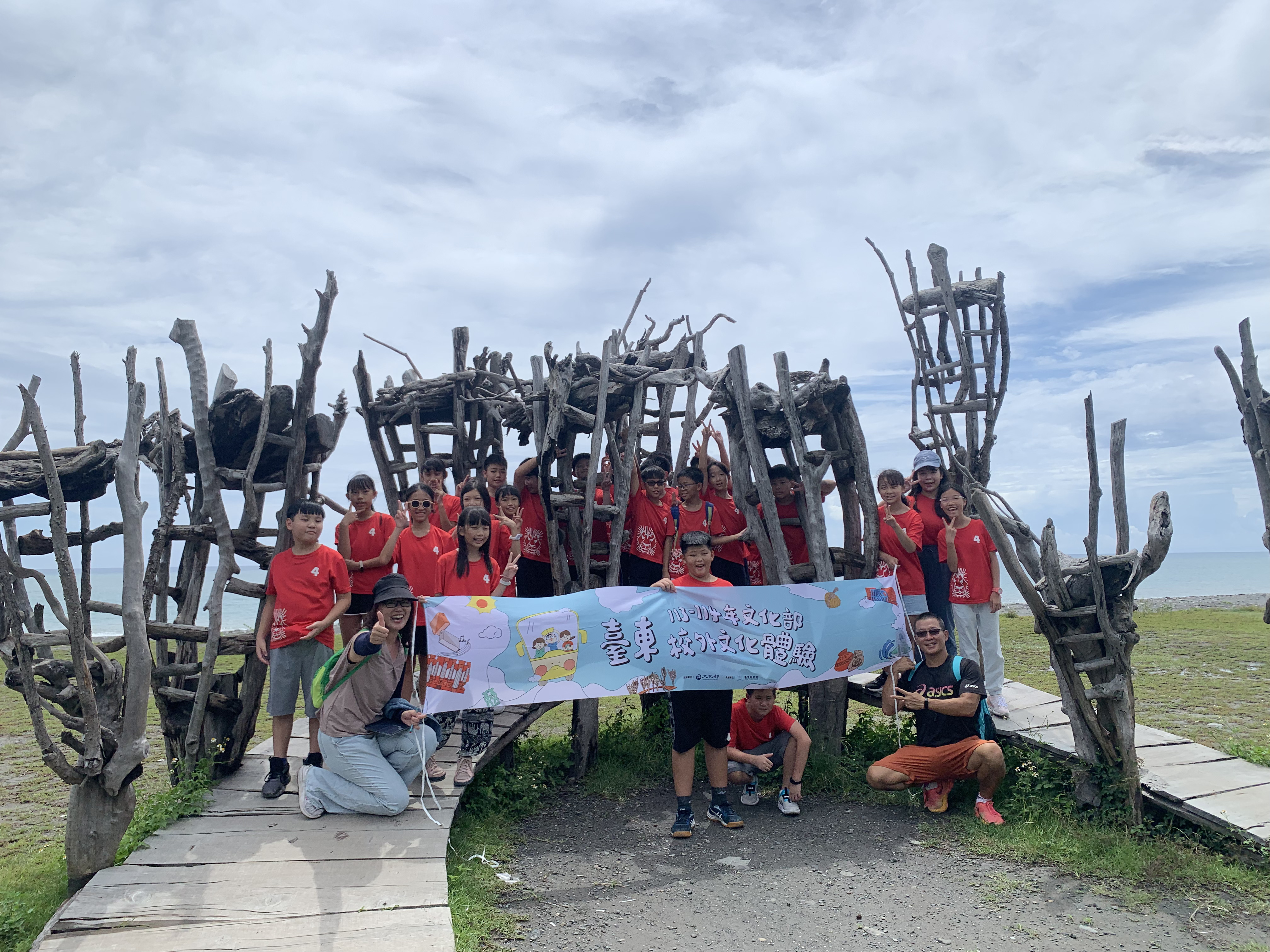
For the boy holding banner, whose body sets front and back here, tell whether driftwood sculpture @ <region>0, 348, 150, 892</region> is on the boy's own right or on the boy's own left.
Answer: on the boy's own right

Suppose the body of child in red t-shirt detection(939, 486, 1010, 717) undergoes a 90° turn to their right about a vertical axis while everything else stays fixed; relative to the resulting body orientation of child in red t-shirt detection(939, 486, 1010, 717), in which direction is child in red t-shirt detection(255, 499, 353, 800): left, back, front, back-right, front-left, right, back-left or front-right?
front-left

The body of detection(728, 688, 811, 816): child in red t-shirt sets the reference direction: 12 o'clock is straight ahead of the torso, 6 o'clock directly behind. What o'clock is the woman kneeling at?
The woman kneeling is roughly at 2 o'clock from the child in red t-shirt.

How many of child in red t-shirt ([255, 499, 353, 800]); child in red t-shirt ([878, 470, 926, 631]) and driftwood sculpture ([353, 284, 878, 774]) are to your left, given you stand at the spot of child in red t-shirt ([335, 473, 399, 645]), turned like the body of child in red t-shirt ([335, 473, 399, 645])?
2

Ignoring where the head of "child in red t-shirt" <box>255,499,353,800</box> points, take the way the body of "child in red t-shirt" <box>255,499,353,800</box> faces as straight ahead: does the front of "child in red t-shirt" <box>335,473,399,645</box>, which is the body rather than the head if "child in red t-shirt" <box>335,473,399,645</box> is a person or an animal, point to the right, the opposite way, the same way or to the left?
the same way

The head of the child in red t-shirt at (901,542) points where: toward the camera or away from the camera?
toward the camera

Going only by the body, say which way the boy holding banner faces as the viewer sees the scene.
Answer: toward the camera

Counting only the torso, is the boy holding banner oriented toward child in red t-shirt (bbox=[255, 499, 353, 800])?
no

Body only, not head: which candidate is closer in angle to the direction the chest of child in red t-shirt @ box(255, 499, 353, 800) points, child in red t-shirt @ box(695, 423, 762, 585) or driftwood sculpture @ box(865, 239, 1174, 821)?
the driftwood sculpture

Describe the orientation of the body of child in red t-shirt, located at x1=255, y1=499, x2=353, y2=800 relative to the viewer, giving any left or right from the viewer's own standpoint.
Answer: facing the viewer

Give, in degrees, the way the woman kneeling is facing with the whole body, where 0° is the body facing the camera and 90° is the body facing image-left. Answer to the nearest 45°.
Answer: approximately 315°

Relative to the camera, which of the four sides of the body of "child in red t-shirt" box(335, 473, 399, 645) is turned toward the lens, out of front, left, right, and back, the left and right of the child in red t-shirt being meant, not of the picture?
front

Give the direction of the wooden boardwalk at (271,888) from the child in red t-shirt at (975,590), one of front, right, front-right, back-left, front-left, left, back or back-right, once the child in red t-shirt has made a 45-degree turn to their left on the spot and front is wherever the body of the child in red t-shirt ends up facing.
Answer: right

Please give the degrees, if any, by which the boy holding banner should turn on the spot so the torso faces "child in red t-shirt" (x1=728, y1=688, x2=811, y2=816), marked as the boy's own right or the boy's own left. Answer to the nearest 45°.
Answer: approximately 135° to the boy's own left
